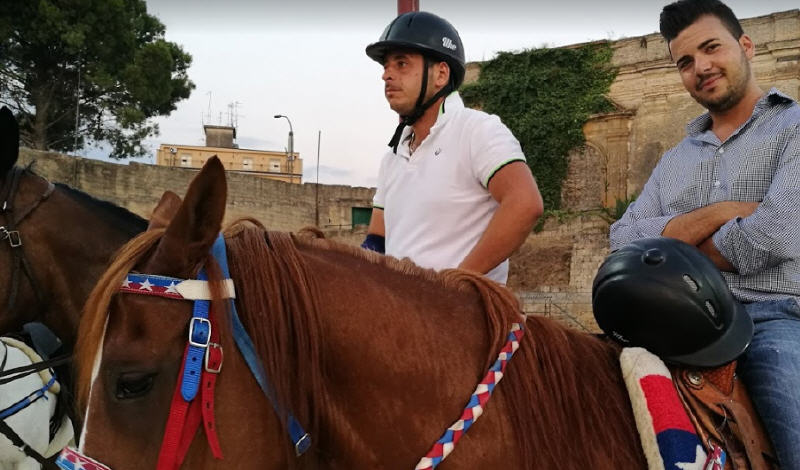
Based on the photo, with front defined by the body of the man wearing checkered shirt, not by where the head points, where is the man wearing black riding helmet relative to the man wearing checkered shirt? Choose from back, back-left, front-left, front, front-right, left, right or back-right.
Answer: front-right

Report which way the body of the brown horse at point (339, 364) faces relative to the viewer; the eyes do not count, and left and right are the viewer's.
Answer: facing to the left of the viewer

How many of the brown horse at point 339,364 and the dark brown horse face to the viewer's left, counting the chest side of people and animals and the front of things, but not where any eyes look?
2

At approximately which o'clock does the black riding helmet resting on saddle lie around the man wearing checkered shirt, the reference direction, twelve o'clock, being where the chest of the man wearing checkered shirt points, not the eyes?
The black riding helmet resting on saddle is roughly at 11 o'clock from the man wearing checkered shirt.

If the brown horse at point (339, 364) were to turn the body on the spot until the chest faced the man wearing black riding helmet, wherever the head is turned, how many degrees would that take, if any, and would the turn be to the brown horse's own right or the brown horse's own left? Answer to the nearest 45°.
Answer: approximately 90° to the brown horse's own right

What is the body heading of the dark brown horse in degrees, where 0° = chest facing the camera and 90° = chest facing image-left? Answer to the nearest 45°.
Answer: approximately 90°

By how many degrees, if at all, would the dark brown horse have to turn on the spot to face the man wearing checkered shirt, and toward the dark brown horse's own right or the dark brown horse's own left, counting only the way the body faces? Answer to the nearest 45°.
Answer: approximately 135° to the dark brown horse's own left

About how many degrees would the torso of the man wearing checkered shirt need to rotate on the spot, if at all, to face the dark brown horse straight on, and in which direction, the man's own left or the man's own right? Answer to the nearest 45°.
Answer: approximately 45° to the man's own right

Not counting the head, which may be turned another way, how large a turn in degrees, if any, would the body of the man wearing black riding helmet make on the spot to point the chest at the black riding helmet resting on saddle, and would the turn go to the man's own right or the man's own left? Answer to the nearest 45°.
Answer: approximately 90° to the man's own left
